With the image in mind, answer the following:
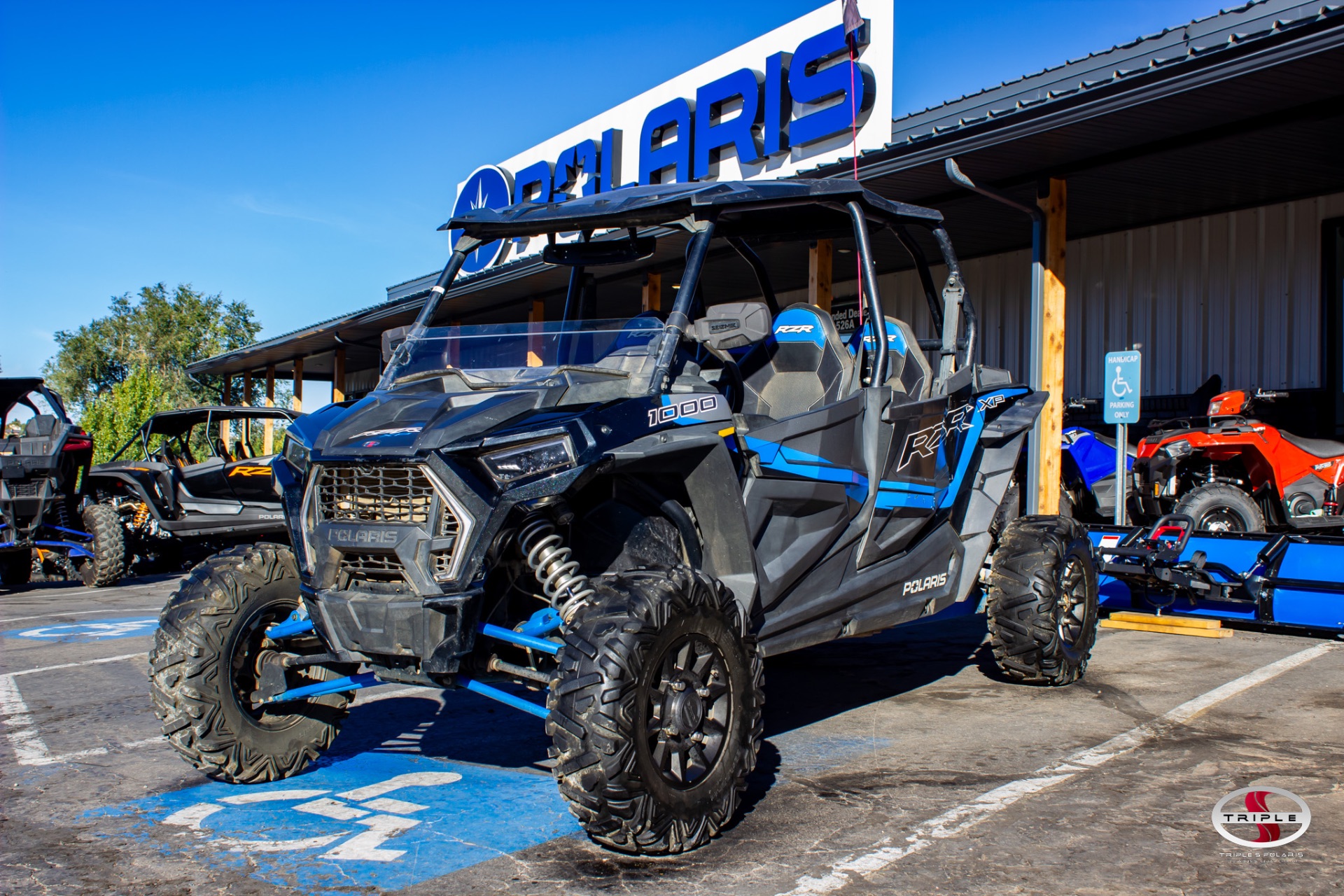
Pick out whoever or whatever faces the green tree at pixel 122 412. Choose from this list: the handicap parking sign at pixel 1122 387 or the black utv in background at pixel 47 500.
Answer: the black utv in background

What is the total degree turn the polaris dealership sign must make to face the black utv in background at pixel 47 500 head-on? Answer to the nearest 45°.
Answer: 0° — it already faces it

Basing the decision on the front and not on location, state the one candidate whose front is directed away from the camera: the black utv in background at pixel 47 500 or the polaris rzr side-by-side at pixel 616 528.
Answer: the black utv in background

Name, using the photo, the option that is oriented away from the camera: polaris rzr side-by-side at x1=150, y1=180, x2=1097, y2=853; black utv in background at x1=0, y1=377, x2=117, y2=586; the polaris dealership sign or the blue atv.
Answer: the black utv in background

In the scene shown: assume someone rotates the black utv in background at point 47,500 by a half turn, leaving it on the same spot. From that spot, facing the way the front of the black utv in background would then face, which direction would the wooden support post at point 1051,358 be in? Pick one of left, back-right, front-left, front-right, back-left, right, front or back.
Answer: front-left

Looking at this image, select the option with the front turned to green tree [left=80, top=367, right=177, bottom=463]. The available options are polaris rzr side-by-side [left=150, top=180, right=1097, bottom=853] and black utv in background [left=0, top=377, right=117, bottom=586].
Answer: the black utv in background

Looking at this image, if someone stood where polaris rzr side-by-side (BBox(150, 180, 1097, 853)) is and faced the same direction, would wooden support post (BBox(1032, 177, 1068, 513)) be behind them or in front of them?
behind

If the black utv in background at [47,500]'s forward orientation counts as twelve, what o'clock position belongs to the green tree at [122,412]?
The green tree is roughly at 12 o'clock from the black utv in background.

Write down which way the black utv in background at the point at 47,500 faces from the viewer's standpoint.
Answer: facing away from the viewer

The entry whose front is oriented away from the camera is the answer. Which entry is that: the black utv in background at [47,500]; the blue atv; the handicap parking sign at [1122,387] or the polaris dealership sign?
the black utv in background

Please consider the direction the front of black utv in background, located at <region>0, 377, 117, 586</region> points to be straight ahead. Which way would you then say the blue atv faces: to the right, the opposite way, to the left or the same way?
to the left

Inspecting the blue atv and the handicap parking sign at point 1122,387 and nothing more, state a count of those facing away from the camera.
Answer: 0
